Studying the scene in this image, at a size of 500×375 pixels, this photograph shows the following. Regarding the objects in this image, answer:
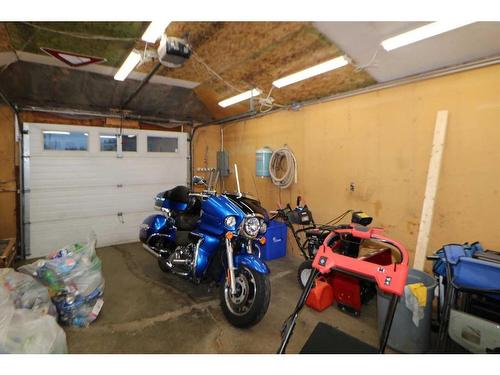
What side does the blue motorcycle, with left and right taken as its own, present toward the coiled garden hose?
left

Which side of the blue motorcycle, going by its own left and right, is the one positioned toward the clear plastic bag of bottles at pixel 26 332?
right

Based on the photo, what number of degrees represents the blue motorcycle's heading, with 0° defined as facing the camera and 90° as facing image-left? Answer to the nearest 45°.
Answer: approximately 315°

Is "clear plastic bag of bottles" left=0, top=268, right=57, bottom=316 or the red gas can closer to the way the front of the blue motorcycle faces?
the red gas can

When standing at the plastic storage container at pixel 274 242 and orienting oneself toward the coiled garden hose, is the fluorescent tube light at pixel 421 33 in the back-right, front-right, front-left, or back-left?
back-right

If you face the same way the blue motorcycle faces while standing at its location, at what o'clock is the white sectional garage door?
The white sectional garage door is roughly at 6 o'clock from the blue motorcycle.

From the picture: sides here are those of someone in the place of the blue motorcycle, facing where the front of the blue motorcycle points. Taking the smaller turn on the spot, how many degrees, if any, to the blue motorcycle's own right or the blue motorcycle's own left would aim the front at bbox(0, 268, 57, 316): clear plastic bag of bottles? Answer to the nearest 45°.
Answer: approximately 135° to the blue motorcycle's own right
